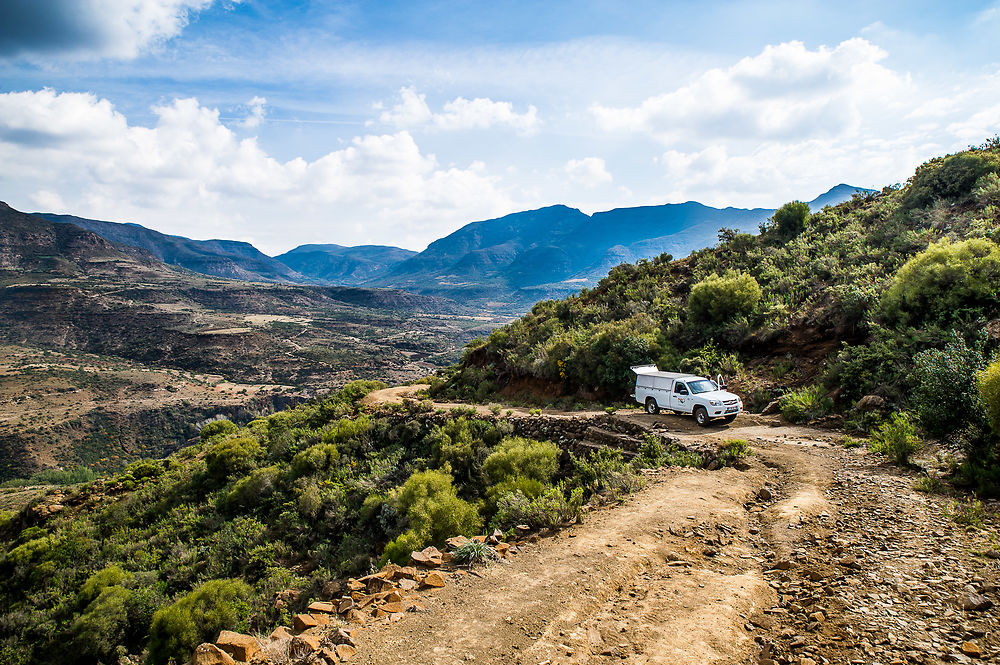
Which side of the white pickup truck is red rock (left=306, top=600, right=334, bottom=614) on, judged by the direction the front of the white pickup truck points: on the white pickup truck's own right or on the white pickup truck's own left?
on the white pickup truck's own right

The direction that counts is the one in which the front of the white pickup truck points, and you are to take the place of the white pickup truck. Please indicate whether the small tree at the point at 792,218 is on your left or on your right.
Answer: on your left

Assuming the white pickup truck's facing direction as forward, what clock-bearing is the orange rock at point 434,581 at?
The orange rock is roughly at 2 o'clock from the white pickup truck.

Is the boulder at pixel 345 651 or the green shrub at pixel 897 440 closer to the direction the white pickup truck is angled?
the green shrub

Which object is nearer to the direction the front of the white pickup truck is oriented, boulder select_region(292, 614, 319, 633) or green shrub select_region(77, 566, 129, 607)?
the boulder

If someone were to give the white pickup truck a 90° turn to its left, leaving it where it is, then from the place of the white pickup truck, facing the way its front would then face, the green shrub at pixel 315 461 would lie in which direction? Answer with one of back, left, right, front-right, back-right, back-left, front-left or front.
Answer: back-left

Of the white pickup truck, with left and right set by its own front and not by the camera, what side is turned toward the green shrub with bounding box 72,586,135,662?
right

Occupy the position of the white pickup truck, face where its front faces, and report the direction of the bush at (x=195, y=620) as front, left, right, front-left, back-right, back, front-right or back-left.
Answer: right

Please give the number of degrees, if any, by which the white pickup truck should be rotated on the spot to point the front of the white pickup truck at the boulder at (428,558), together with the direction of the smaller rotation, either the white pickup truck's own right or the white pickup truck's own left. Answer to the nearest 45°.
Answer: approximately 45° to the white pickup truck's own right

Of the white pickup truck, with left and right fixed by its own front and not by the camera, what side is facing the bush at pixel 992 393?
front

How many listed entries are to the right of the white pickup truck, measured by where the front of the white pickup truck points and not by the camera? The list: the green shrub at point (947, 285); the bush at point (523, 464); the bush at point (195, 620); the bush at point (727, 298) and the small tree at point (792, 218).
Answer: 2

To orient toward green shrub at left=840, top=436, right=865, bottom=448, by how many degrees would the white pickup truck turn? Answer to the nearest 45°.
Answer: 0° — it already faces it

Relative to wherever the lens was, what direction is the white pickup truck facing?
facing the viewer and to the right of the viewer
